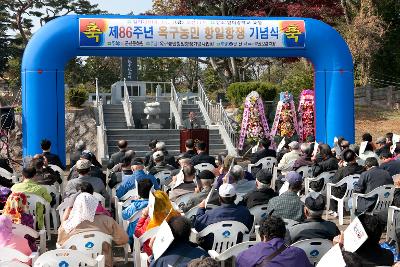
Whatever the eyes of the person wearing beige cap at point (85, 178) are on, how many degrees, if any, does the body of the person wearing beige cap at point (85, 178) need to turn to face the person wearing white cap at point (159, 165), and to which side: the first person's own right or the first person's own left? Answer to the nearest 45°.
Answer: approximately 45° to the first person's own right

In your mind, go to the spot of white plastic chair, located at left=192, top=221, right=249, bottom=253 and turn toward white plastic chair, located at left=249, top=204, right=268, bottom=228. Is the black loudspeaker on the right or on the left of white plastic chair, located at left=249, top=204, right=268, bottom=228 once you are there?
left

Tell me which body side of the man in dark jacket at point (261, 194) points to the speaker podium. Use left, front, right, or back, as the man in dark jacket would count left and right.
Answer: front

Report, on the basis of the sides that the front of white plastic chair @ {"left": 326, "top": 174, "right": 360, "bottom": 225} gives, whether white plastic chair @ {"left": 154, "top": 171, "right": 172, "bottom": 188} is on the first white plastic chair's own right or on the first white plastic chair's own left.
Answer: on the first white plastic chair's own left

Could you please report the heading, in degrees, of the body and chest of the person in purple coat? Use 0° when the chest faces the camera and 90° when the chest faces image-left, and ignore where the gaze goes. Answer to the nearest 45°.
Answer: approximately 180°

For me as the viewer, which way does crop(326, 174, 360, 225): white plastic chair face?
facing away from the viewer and to the left of the viewer

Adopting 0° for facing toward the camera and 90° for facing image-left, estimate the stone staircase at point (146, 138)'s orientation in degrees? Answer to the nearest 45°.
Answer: approximately 0°

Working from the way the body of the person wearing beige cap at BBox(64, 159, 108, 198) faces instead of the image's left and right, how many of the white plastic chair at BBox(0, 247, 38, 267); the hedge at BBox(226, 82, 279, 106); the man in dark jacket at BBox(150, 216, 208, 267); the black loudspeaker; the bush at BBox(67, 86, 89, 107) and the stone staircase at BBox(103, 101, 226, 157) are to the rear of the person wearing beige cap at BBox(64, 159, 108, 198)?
2

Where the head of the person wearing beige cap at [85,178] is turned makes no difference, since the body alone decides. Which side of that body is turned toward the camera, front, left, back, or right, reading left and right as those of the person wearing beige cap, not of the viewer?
back

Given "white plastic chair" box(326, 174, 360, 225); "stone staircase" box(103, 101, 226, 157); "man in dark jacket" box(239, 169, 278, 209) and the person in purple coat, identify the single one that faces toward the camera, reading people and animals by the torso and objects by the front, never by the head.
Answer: the stone staircase

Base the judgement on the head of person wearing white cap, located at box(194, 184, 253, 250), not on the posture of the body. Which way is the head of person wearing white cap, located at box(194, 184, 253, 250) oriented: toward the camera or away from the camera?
away from the camera

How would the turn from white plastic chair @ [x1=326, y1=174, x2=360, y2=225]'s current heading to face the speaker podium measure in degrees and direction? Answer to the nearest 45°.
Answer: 0° — it already faces it

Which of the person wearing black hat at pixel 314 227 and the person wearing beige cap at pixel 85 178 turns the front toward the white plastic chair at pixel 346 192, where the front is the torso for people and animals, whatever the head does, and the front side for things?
the person wearing black hat

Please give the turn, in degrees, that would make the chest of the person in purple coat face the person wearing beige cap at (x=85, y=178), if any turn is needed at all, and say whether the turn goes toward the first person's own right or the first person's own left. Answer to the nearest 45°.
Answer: approximately 45° to the first person's own left

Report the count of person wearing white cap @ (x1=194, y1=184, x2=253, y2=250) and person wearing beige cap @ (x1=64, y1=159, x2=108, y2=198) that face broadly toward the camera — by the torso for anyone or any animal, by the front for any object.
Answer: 0

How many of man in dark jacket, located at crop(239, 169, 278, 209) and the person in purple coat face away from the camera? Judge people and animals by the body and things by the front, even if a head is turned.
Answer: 2

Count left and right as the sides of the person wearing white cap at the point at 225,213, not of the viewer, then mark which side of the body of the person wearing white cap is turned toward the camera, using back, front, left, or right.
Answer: back

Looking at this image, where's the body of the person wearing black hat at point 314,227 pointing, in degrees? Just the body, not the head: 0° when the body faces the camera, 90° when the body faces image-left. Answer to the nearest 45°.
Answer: approximately 180°

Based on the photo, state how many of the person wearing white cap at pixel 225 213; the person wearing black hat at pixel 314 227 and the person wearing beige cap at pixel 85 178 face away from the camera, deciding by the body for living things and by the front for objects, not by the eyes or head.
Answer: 3
